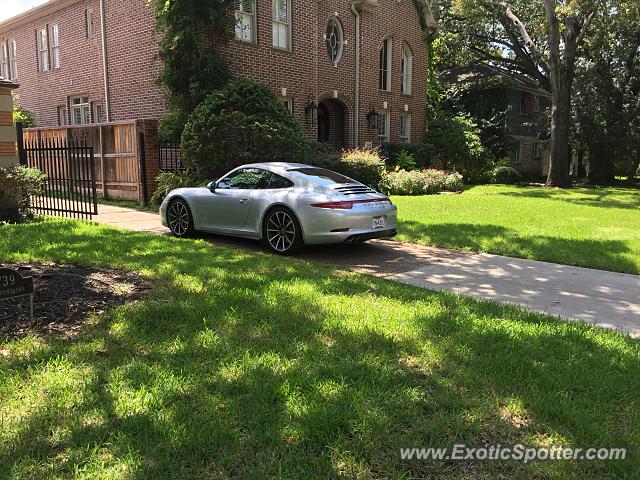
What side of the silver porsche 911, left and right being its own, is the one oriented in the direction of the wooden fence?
front

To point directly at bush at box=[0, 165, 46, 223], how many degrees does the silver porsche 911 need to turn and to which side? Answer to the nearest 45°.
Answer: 0° — it already faces it

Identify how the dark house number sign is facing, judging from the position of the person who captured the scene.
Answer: facing the viewer and to the right of the viewer

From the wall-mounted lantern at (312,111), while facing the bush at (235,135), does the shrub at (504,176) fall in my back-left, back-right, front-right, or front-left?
back-left

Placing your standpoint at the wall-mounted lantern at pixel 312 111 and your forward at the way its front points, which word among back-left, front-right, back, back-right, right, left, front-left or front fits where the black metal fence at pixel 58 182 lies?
right

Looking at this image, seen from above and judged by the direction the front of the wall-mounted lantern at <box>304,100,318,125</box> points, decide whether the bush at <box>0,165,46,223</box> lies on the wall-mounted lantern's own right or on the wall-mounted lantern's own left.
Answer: on the wall-mounted lantern's own right

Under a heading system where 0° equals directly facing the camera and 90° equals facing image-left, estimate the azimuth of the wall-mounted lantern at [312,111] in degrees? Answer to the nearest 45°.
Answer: approximately 315°

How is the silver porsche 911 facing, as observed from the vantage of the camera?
facing away from the viewer and to the left of the viewer

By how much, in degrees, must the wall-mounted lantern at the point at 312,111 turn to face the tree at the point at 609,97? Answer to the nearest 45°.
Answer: approximately 90° to its left

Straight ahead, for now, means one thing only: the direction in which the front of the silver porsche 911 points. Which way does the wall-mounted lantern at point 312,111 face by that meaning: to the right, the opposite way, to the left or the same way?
the opposite way

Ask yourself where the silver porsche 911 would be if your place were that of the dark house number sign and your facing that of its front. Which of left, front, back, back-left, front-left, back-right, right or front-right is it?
left

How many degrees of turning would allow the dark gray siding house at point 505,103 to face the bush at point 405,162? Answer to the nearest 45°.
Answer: approximately 45° to its right

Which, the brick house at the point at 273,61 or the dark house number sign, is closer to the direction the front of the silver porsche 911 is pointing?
the brick house

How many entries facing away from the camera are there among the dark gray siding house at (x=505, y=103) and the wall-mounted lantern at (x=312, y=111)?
0
